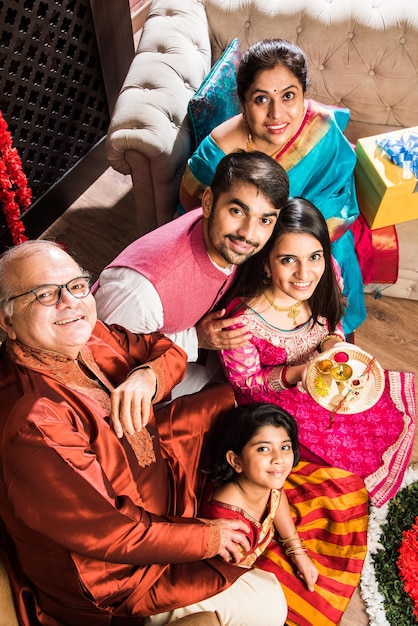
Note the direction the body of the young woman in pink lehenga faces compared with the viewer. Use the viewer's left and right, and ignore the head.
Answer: facing the viewer and to the right of the viewer

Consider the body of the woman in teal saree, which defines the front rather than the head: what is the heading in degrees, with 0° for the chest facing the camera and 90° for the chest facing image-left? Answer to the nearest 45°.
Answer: approximately 0°

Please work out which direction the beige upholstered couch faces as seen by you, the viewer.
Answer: facing the viewer
